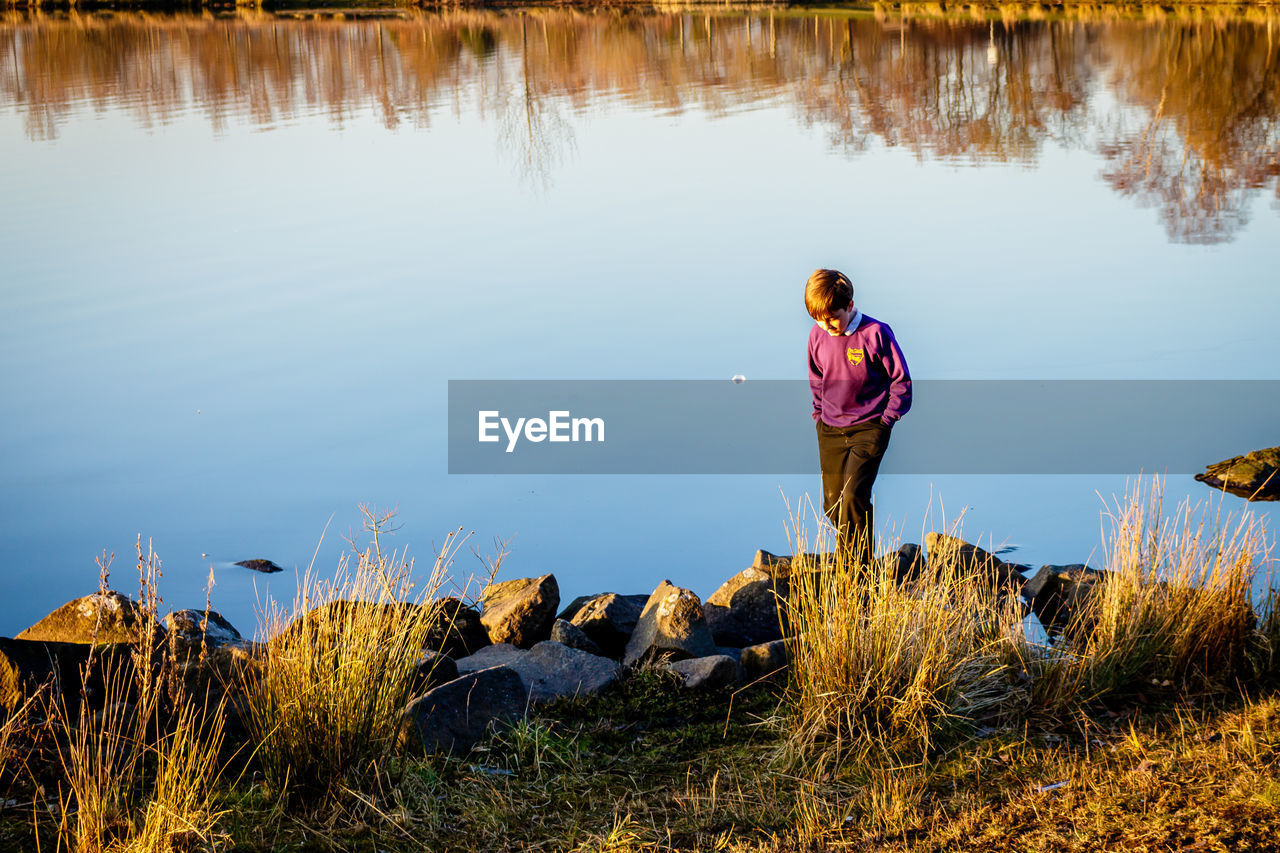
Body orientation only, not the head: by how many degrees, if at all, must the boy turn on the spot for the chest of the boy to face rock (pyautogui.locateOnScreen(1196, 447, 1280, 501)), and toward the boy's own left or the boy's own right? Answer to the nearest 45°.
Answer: approximately 180°

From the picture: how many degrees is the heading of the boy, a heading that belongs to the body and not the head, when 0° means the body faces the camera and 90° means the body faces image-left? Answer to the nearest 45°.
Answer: approximately 45°

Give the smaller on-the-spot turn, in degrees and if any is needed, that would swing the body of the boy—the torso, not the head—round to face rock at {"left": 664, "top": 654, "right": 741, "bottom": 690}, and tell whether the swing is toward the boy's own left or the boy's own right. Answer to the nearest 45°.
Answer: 0° — they already face it

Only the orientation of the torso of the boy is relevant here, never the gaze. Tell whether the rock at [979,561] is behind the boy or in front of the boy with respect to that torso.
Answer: behind

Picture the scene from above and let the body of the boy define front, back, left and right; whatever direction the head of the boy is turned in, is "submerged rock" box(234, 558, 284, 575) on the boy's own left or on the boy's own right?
on the boy's own right
